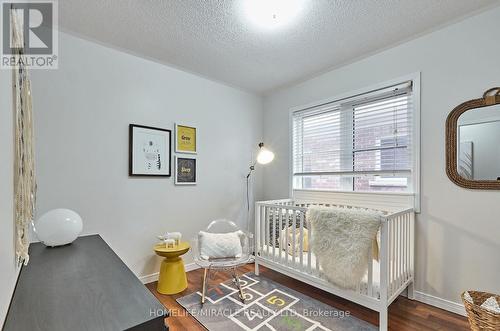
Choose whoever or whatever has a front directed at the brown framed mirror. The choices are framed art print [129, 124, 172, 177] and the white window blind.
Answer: the framed art print

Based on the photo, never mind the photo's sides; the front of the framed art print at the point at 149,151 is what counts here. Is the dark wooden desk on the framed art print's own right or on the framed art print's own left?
on the framed art print's own right

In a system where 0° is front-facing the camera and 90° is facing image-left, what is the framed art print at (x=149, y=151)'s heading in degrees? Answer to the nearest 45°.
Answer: approximately 315°

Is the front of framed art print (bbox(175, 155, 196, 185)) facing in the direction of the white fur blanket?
yes

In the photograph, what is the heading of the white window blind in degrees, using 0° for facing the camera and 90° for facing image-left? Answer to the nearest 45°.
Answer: approximately 45°

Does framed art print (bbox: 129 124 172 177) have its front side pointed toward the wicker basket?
yes

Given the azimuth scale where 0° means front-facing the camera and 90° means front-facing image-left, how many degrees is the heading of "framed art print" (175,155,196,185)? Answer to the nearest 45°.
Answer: approximately 315°
